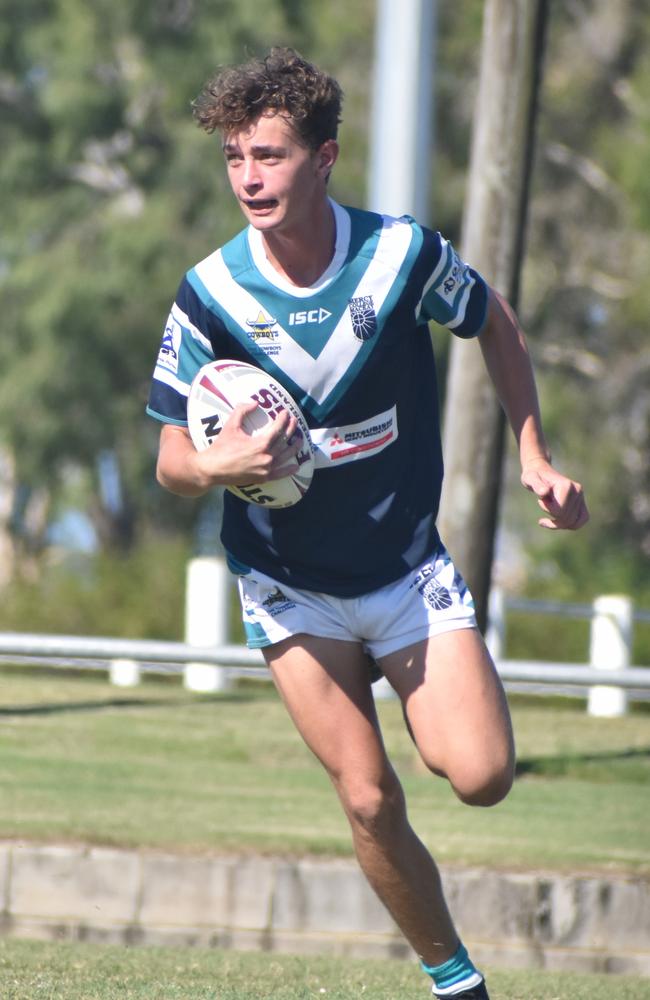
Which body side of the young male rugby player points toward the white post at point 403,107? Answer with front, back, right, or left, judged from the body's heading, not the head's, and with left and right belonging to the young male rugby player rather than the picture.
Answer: back

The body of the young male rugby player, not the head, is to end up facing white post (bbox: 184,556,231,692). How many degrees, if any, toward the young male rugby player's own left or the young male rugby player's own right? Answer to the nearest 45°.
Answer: approximately 180°

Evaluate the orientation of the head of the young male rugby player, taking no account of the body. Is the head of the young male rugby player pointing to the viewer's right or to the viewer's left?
to the viewer's left

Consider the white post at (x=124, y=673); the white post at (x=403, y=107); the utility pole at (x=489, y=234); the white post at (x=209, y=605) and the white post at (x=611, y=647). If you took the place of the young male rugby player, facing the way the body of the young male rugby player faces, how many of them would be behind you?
5

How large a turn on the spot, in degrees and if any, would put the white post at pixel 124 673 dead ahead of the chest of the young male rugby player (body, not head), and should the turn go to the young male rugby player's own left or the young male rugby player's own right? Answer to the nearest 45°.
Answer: approximately 180°

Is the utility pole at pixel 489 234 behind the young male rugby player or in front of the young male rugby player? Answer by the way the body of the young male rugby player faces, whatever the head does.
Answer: behind

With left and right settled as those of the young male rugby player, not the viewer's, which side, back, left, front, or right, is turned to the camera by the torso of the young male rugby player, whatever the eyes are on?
front

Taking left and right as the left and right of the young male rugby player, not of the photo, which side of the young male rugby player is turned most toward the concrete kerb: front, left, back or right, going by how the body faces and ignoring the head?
back
